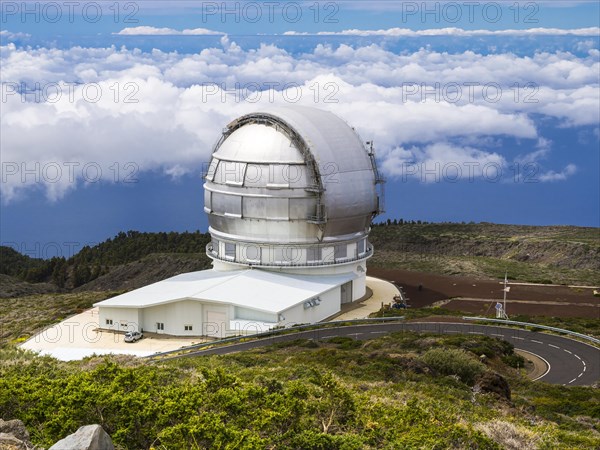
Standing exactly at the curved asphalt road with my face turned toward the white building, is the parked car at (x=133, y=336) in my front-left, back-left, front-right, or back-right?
front-left

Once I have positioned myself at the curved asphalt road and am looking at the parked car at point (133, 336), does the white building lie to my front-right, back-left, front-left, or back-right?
front-right
